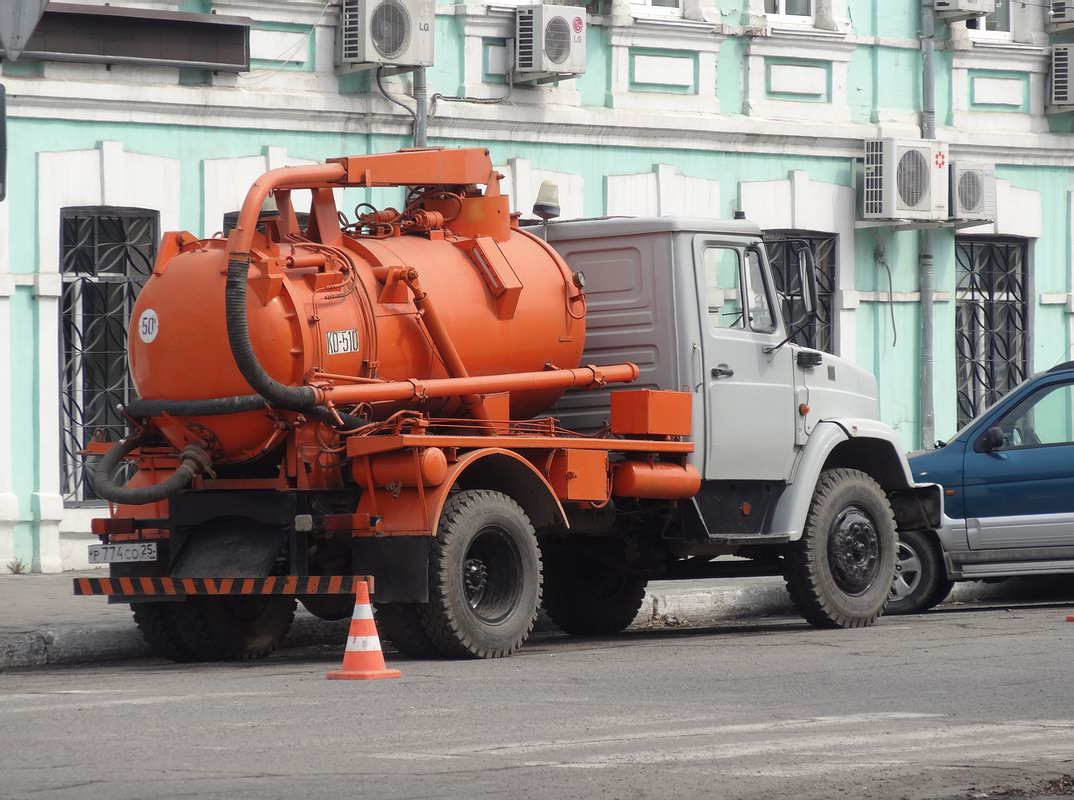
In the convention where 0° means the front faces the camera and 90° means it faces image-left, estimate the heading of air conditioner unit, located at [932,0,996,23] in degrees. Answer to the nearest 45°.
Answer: approximately 315°

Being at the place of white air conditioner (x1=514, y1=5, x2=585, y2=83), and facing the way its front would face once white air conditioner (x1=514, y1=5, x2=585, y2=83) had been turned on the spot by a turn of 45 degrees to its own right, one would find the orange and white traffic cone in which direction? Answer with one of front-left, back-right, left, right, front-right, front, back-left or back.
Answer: front

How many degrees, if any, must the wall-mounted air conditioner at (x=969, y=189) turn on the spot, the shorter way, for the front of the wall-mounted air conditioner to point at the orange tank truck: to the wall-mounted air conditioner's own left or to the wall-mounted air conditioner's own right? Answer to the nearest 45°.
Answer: approximately 45° to the wall-mounted air conditioner's own right

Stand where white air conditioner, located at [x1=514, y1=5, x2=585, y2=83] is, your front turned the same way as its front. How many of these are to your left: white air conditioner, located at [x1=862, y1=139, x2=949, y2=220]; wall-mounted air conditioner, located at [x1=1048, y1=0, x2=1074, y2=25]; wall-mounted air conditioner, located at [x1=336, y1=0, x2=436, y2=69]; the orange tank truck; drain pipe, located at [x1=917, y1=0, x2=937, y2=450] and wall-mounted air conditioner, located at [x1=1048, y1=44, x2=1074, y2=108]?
4

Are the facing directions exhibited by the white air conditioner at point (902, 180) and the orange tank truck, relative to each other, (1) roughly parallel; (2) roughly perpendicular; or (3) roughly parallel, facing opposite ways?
roughly perpendicular

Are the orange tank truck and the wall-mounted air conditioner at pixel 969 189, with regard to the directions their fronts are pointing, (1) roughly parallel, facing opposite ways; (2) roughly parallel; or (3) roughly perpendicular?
roughly perpendicular

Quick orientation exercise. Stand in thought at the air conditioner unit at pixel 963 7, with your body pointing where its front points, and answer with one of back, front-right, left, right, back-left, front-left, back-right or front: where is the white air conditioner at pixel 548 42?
right

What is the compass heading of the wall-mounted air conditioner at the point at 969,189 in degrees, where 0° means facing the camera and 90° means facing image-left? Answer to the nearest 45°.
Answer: approximately 315°

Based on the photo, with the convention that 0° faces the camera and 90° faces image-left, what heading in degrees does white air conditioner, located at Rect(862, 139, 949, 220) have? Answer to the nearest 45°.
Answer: approximately 315°

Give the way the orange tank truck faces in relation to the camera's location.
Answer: facing away from the viewer and to the right of the viewer

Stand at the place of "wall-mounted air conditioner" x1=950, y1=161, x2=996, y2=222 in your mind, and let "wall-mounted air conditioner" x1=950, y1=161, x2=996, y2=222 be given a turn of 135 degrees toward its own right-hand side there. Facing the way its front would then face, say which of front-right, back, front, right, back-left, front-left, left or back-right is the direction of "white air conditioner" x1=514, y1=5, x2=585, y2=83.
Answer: front-left

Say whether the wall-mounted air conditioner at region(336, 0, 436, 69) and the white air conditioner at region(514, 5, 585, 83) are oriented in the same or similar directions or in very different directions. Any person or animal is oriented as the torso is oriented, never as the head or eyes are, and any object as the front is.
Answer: same or similar directions

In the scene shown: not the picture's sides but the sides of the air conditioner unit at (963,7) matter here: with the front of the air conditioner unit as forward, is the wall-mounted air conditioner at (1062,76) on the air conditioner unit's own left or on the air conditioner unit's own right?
on the air conditioner unit's own left

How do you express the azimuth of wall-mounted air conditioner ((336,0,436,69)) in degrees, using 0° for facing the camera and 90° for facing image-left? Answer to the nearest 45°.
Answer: approximately 315°

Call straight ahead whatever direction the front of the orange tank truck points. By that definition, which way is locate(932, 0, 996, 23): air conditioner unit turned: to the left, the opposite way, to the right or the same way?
to the right

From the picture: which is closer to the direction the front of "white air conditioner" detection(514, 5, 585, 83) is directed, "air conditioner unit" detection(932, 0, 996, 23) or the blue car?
the blue car

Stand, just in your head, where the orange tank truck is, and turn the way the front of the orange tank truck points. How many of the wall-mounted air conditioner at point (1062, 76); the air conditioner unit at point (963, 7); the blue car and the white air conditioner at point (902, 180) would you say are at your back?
0

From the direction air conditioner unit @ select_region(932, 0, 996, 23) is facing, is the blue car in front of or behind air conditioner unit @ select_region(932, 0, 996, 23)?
in front

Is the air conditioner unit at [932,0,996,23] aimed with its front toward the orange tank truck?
no
